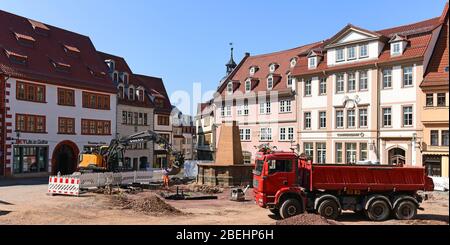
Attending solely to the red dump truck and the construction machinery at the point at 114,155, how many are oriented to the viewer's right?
1

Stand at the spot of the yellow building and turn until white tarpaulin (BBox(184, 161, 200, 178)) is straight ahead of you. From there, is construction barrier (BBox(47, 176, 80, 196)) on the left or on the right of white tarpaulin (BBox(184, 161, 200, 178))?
left

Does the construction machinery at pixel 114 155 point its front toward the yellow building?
yes

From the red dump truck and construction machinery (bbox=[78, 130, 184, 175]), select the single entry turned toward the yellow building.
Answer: the construction machinery

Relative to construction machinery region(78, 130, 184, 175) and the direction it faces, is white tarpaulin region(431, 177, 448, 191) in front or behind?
in front

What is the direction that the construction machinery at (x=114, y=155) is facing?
to the viewer's right

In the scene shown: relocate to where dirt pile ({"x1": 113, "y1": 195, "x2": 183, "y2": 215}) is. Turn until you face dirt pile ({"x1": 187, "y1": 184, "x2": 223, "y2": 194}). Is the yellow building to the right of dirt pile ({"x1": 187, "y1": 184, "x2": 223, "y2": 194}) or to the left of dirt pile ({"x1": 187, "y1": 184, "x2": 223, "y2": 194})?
right

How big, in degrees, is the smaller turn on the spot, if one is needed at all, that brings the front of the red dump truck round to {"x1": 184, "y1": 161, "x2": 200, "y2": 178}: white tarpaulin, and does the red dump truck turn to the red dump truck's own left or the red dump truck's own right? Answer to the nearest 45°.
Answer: approximately 45° to the red dump truck's own right

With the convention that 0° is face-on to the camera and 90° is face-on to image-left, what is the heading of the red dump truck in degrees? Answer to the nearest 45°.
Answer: approximately 90°

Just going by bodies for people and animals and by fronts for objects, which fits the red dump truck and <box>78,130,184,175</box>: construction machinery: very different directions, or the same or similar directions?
very different directions

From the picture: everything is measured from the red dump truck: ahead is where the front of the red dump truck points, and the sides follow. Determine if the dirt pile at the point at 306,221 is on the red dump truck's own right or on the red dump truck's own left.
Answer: on the red dump truck's own left
